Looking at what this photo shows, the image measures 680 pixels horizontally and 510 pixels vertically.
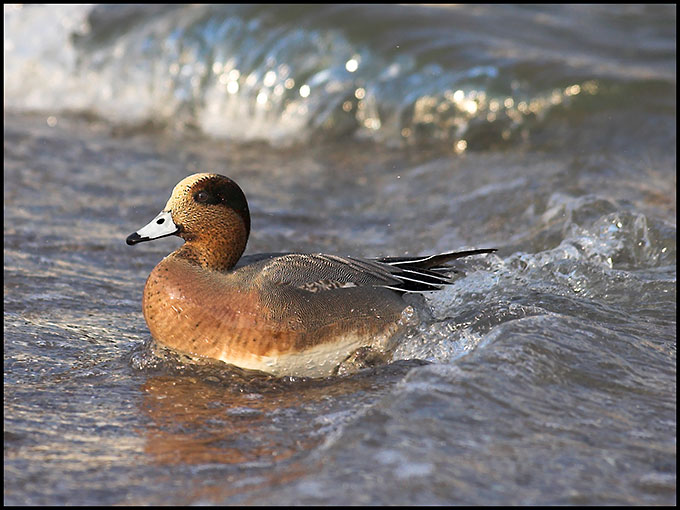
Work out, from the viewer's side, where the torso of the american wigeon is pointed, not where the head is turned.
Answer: to the viewer's left
